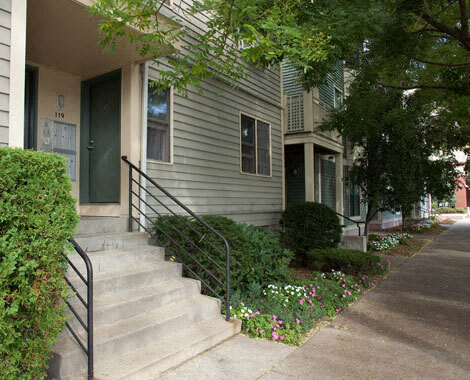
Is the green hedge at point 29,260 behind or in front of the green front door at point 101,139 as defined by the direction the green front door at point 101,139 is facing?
in front

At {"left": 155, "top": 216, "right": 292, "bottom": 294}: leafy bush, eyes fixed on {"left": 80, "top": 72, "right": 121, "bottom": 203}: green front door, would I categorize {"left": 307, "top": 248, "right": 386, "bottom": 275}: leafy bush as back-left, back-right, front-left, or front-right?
back-right

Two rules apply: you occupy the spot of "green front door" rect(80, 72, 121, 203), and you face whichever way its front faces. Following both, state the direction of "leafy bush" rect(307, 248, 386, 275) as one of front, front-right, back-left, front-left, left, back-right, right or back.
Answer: back-left

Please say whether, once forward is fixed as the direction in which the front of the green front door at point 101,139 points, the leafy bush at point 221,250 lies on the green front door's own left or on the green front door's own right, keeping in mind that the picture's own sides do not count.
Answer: on the green front door's own left

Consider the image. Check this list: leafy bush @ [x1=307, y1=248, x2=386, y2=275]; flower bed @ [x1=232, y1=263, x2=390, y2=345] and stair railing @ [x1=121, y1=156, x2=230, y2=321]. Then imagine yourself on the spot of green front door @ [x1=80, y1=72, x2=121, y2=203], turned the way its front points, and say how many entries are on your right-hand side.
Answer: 0

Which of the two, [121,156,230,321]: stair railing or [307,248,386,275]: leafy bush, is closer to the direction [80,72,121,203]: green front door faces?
the stair railing

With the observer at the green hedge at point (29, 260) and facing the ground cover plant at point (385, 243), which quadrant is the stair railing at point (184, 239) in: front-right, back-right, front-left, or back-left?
front-left

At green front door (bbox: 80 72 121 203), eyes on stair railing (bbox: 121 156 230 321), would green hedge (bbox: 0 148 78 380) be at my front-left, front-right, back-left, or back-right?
front-right

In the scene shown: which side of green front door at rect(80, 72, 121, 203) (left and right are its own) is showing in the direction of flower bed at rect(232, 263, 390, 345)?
left
